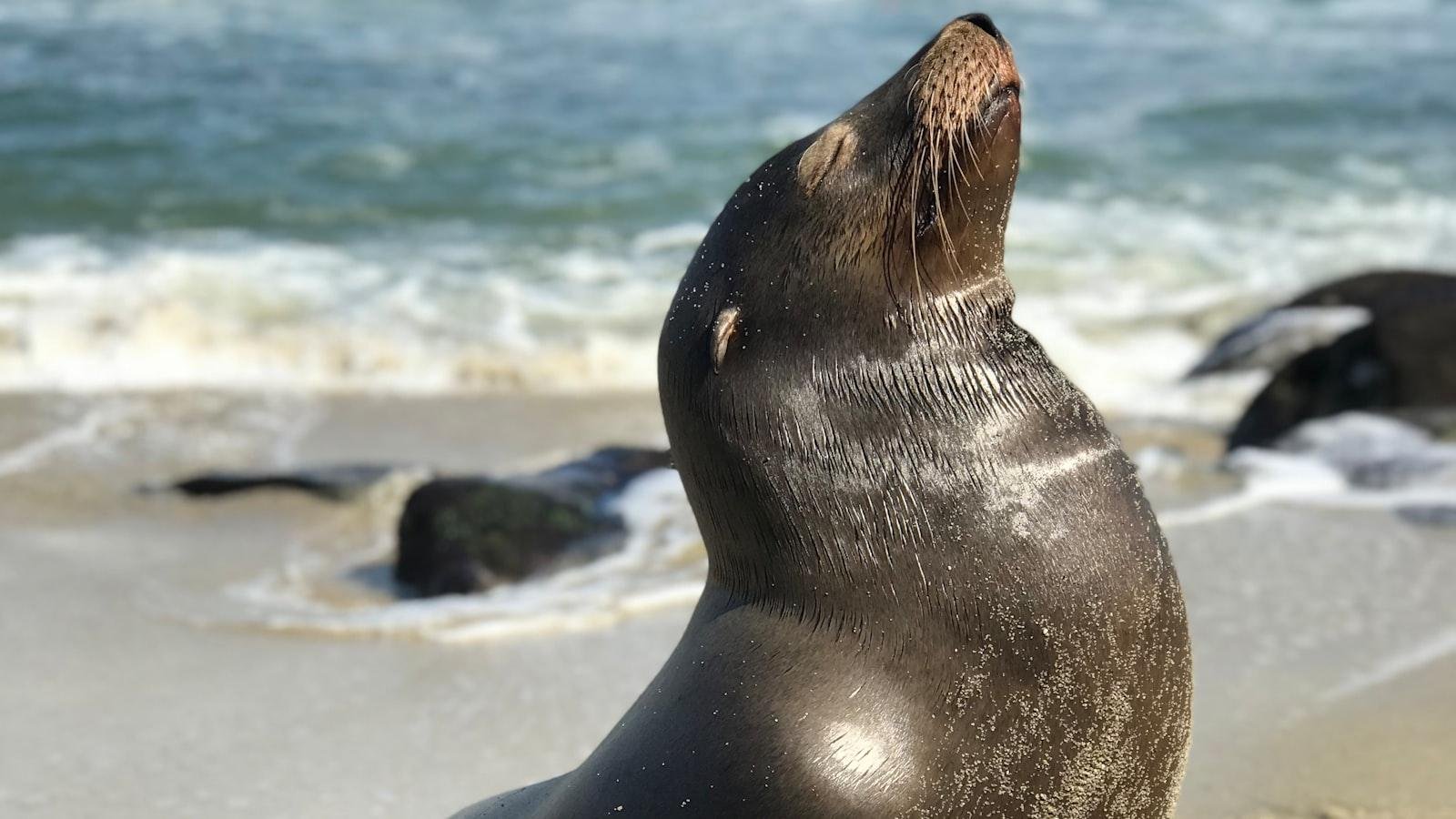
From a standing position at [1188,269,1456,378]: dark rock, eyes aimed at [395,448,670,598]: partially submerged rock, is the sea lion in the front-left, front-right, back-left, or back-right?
front-left

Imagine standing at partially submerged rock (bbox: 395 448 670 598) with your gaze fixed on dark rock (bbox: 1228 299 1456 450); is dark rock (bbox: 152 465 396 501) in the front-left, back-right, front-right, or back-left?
back-left

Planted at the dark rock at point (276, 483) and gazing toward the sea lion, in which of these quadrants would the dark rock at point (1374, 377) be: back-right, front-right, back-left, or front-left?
front-left

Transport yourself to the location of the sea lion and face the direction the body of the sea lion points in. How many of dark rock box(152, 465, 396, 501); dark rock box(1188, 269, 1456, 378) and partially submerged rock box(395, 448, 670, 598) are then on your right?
0

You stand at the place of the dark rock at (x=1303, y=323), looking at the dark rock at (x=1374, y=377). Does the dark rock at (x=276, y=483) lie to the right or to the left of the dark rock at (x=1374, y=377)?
right

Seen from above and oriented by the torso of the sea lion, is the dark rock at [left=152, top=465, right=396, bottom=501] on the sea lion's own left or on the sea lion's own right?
on the sea lion's own left

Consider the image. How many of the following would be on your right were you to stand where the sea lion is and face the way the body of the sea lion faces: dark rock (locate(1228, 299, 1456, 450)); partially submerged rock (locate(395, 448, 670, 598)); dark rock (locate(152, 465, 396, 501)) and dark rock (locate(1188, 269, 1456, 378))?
0

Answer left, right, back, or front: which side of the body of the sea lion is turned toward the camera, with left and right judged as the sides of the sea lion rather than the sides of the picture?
right

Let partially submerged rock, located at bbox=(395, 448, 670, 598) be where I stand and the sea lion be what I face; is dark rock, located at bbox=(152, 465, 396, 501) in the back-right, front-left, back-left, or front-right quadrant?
back-right

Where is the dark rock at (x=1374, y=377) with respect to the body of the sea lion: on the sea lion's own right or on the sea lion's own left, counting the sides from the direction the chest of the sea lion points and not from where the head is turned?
on the sea lion's own left

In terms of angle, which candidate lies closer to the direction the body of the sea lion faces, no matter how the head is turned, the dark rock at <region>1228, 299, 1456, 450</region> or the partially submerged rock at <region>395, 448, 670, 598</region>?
the dark rock

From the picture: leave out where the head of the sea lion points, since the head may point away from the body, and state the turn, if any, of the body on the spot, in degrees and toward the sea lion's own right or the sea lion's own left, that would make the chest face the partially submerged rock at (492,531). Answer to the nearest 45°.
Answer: approximately 90° to the sea lion's own left

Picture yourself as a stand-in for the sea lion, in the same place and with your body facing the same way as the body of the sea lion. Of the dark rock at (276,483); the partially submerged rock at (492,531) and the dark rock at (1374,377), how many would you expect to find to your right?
0

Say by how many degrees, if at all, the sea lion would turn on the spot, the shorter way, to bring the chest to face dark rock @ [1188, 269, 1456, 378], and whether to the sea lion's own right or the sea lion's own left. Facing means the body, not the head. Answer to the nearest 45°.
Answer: approximately 90° to the sea lion's own left

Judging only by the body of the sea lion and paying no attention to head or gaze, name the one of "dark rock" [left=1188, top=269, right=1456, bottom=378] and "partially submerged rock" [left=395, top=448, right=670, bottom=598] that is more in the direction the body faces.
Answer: the dark rock
